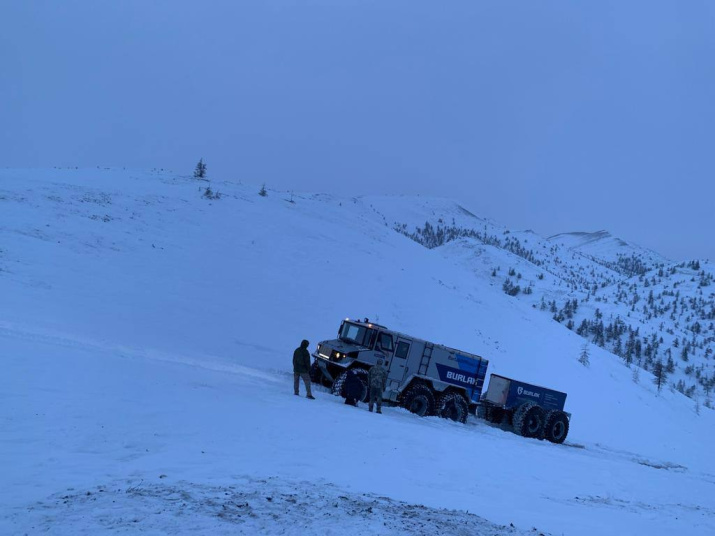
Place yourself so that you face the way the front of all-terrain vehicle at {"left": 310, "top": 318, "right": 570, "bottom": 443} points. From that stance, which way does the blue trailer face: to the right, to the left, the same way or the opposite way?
the same way

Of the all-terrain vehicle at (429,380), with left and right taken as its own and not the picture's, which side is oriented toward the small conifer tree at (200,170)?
right

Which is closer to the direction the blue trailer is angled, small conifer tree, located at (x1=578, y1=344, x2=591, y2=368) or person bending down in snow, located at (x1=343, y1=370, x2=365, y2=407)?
the person bending down in snow

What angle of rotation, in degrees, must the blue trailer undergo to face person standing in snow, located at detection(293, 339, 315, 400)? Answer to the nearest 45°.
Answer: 0° — it already faces them

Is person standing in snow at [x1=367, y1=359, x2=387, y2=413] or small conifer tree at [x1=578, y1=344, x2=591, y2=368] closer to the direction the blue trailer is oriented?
the person standing in snow

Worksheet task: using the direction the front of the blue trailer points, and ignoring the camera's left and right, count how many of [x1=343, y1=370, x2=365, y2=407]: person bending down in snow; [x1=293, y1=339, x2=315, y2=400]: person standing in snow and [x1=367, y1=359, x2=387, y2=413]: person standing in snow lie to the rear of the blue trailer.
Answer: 0

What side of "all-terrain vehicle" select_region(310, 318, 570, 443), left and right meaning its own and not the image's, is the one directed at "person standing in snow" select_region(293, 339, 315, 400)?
front

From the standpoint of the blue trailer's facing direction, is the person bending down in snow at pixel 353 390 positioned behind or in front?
in front

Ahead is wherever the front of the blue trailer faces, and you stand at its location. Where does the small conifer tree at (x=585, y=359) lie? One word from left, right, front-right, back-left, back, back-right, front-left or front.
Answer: back-right

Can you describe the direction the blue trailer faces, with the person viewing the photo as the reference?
facing the viewer and to the left of the viewer

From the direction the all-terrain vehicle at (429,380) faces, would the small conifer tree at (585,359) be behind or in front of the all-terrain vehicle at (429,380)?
behind

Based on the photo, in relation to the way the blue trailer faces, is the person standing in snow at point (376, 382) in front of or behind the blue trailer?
in front
